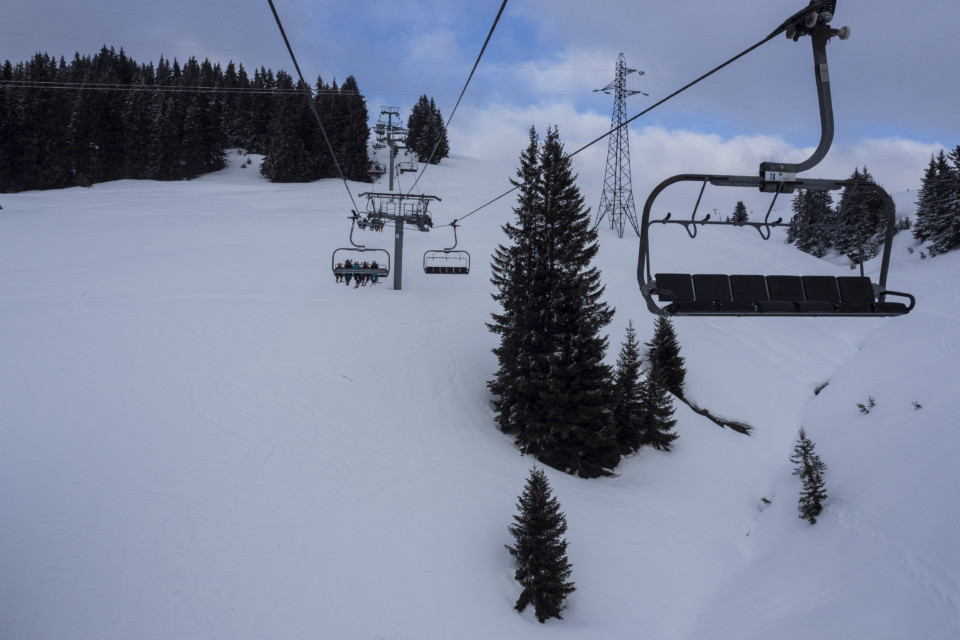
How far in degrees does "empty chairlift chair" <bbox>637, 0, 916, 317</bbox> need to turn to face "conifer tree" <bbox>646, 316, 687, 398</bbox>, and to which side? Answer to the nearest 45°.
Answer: approximately 135° to its left

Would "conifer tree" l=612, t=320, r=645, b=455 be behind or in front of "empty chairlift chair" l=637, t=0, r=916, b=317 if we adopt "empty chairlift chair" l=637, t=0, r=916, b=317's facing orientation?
behind

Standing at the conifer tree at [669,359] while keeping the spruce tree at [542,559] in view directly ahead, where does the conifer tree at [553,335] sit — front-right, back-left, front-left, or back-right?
front-right

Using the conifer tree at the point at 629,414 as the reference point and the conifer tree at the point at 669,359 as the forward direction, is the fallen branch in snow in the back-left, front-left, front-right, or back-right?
front-right

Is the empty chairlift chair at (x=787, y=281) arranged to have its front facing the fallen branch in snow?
no

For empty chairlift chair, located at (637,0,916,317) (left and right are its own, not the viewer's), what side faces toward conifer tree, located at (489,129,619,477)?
back

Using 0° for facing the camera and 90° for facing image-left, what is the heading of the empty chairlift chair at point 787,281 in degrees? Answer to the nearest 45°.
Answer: approximately 315°

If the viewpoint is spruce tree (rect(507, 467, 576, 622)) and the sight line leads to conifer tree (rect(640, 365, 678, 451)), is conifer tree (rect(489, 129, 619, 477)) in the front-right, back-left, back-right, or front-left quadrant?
front-left

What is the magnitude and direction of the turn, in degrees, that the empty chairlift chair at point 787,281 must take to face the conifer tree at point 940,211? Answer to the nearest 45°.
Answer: approximately 135° to its left
